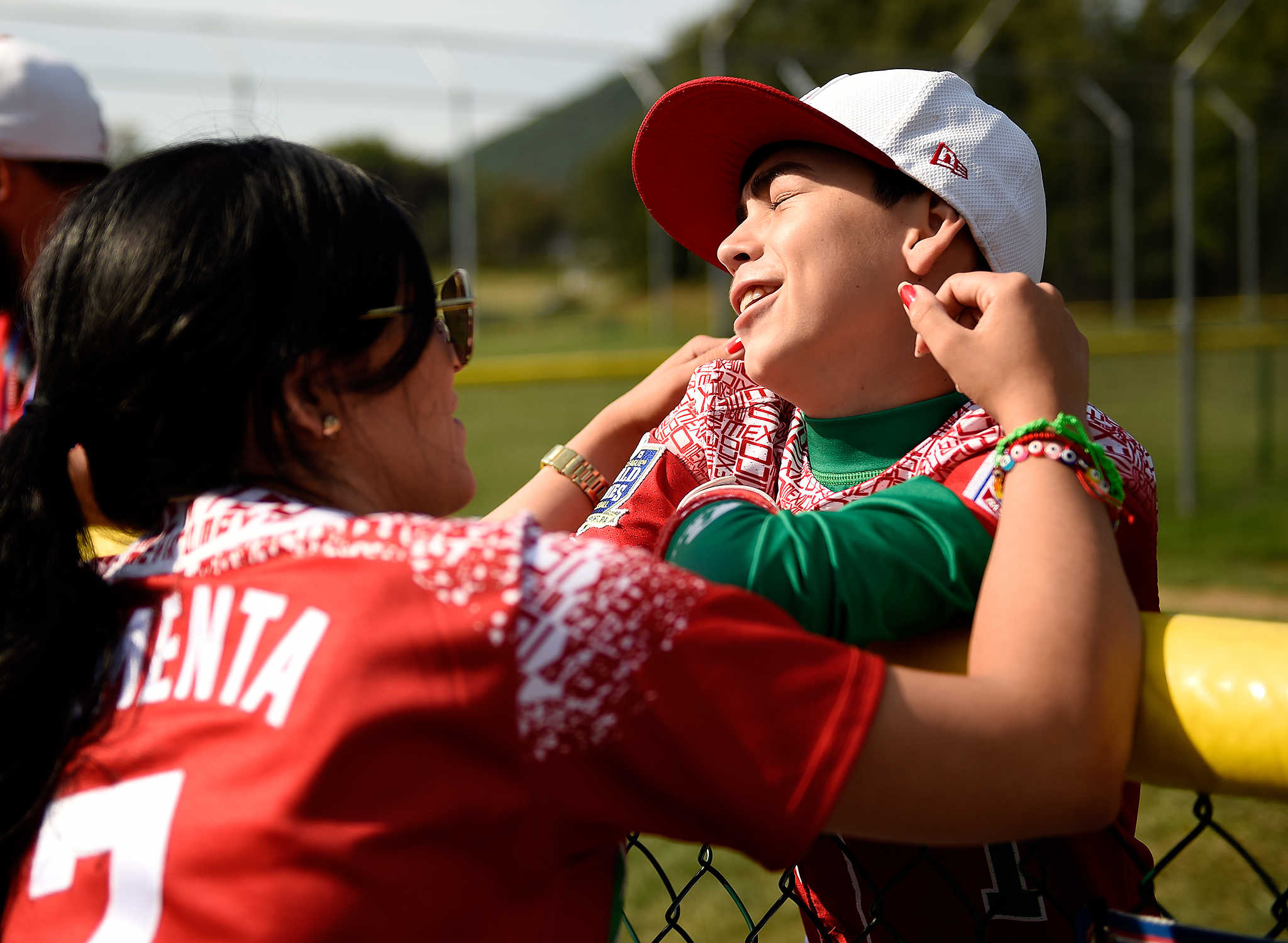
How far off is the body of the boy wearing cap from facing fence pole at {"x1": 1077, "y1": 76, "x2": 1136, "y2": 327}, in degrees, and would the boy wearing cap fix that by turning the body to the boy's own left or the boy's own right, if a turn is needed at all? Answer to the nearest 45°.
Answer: approximately 135° to the boy's own right

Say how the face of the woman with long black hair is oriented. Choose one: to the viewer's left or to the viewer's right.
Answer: to the viewer's right

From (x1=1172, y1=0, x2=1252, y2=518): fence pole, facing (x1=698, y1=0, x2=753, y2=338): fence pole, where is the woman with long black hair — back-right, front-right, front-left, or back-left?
front-left

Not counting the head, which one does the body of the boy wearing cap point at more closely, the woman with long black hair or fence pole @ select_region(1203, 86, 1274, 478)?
the woman with long black hair

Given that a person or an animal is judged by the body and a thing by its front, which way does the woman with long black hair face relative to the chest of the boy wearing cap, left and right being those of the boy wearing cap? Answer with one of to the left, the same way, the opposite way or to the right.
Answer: the opposite way

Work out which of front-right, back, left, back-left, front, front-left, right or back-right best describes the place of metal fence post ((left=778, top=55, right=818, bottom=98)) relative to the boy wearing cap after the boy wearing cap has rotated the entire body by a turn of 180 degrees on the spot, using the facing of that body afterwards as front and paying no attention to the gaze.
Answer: front-left

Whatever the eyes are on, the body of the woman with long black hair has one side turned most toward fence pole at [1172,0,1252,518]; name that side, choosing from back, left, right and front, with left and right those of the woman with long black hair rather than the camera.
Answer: front

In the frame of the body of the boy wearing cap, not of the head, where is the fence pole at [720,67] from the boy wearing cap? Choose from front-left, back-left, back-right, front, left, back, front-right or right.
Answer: back-right

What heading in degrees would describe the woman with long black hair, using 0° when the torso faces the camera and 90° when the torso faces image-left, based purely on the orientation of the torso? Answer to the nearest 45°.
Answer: approximately 225°

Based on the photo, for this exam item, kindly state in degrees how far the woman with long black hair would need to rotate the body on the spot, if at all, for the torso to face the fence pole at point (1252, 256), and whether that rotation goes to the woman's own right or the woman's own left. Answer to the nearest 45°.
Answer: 0° — they already face it

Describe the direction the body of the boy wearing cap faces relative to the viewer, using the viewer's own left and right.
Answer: facing the viewer and to the left of the viewer

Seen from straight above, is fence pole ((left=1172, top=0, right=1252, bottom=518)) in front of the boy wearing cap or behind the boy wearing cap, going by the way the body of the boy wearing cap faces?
behind
